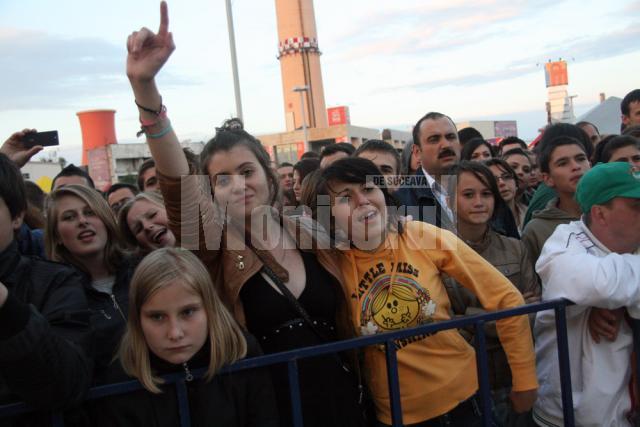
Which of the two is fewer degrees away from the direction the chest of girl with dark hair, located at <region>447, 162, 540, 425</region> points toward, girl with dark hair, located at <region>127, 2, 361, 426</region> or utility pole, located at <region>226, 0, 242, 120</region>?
the girl with dark hair

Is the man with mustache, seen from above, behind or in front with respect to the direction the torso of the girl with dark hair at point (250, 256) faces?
behind

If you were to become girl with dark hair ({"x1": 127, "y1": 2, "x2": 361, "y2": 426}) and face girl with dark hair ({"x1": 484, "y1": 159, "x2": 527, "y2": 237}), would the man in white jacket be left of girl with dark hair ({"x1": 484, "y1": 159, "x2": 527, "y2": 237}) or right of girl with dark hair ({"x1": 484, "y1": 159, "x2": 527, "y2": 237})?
right

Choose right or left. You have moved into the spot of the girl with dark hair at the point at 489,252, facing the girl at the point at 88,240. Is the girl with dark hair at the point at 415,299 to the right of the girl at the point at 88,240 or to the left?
left

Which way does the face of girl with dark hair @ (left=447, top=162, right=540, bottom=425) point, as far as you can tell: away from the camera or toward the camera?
toward the camera

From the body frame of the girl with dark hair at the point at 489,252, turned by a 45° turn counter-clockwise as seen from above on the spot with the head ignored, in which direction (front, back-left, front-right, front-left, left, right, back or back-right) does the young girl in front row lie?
right

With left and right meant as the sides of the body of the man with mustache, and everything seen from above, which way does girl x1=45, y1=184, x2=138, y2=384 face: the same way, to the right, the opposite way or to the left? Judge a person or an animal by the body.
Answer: the same way

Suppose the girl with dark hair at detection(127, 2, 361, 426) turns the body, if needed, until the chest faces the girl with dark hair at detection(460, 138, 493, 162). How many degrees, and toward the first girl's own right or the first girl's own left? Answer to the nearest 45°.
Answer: approximately 135° to the first girl's own left

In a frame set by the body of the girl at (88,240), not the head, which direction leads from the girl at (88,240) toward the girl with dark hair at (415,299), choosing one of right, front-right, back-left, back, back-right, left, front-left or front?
front-left

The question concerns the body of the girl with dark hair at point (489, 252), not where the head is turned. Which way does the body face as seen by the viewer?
toward the camera

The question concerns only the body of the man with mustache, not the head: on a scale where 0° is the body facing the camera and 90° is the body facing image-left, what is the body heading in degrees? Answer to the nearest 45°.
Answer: approximately 315°

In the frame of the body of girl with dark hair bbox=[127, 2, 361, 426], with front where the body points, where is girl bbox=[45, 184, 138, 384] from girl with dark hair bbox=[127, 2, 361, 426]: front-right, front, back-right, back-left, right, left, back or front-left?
back-right

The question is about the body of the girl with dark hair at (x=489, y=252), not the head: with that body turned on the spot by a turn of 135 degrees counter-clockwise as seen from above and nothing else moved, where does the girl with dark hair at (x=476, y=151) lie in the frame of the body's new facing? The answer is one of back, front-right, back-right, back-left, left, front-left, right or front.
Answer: front-left

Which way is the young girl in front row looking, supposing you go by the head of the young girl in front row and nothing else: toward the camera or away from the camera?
toward the camera

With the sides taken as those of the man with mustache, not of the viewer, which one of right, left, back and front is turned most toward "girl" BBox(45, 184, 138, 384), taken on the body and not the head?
right

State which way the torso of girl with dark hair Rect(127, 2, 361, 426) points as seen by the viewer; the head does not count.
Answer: toward the camera
